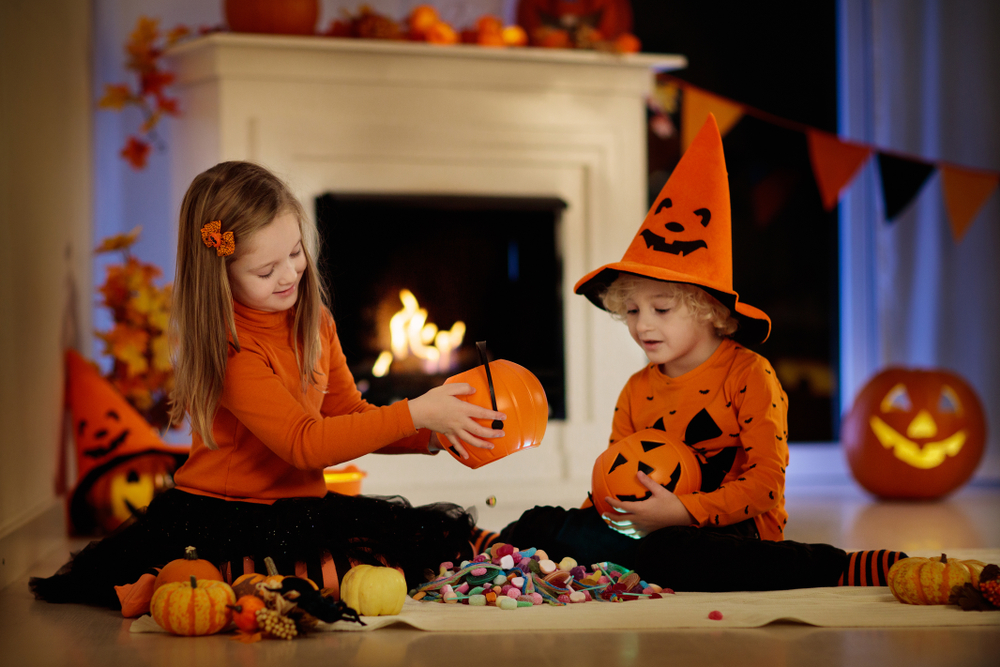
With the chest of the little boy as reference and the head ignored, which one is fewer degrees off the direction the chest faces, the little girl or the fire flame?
the little girl

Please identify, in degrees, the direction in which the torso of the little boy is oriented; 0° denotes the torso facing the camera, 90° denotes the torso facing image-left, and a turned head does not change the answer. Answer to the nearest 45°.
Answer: approximately 45°

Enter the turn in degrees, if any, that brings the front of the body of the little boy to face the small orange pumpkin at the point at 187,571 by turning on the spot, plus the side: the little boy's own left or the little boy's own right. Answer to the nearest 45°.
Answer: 0° — they already face it

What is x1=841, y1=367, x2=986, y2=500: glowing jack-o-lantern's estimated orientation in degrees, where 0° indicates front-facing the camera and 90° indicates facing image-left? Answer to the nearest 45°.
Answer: approximately 0°

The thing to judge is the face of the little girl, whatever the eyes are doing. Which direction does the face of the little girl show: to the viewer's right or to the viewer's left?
to the viewer's right

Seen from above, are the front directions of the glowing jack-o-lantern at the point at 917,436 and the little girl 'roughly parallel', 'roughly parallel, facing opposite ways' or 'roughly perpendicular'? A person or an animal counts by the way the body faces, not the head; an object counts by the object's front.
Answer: roughly perpendicular

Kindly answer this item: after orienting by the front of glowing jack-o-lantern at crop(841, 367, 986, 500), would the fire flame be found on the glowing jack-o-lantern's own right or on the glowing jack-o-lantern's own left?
on the glowing jack-o-lantern's own right
